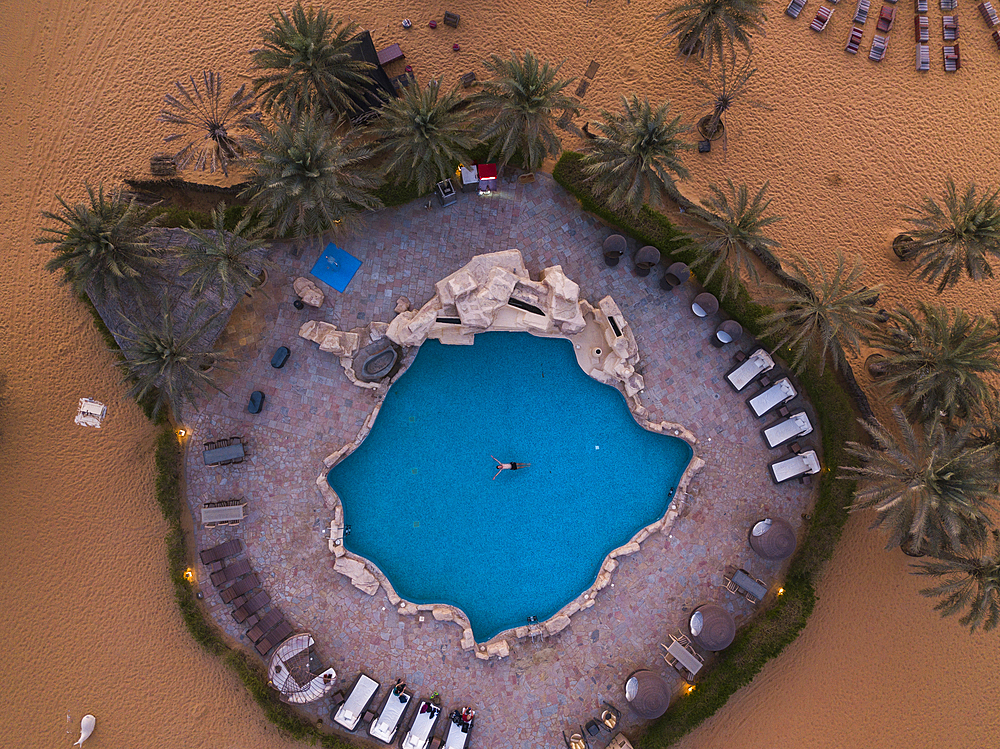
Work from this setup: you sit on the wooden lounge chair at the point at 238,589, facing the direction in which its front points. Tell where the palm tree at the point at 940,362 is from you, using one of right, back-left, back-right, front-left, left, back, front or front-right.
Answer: front-right

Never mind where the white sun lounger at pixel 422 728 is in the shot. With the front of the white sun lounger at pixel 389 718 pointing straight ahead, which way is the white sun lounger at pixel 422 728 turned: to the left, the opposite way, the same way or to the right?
the same way

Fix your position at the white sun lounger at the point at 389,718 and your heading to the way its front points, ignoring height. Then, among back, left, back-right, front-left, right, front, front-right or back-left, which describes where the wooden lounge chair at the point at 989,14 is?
front

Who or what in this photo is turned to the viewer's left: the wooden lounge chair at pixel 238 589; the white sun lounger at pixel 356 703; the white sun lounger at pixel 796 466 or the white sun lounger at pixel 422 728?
the white sun lounger at pixel 796 466

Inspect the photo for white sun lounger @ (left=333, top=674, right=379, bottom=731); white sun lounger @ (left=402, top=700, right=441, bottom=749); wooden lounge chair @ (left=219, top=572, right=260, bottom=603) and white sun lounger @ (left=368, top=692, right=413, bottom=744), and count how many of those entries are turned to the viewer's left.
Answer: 0

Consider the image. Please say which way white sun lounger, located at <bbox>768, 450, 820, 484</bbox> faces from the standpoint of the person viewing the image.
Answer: facing to the left of the viewer

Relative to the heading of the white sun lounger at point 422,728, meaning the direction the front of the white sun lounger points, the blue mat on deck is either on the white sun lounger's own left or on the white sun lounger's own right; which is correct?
on the white sun lounger's own left

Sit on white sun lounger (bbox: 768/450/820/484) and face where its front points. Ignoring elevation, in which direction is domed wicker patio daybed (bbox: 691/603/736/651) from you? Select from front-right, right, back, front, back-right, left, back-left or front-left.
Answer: left

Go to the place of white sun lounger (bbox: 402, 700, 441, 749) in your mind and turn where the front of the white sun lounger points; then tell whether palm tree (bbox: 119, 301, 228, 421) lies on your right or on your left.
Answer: on your left

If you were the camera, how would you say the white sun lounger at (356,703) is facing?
facing away from the viewer and to the right of the viewer

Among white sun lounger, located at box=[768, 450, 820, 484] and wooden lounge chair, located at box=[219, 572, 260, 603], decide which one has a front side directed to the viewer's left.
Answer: the white sun lounger

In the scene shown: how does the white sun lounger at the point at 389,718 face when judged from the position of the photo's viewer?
facing away from the viewer and to the right of the viewer

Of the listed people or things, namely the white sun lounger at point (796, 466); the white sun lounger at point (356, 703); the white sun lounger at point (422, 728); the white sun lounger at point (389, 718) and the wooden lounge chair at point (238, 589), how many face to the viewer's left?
1

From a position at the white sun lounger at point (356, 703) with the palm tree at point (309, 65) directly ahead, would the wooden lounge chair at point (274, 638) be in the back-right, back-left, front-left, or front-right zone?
front-left

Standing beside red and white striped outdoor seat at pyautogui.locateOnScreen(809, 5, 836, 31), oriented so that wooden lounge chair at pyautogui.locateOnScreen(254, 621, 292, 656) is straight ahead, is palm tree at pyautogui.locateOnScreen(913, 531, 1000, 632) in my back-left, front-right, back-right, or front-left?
front-left

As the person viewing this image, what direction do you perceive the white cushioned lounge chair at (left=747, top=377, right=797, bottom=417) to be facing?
facing the viewer and to the left of the viewer
